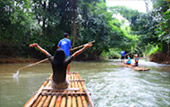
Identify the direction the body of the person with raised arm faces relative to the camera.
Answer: away from the camera

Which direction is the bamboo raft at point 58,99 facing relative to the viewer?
away from the camera
